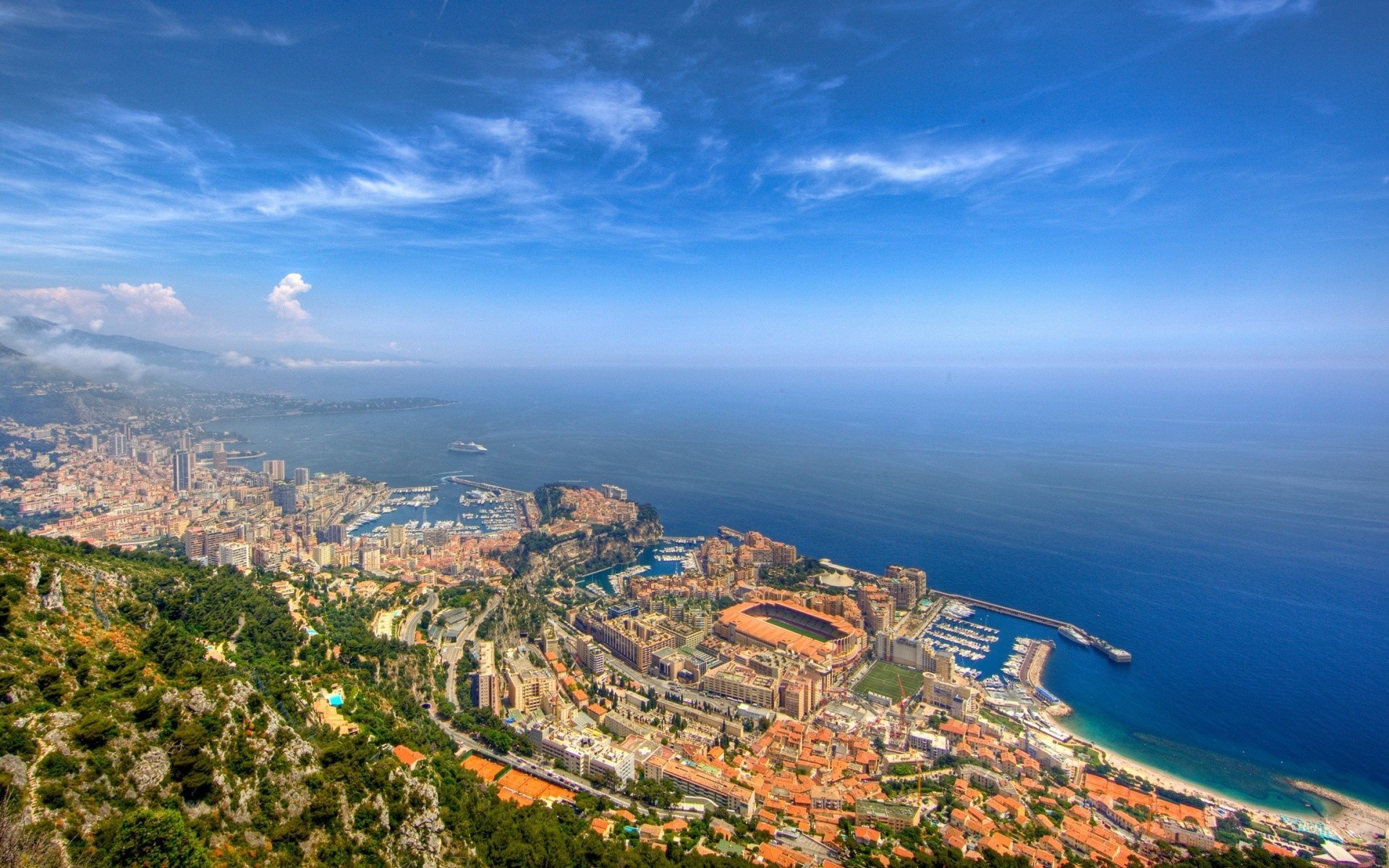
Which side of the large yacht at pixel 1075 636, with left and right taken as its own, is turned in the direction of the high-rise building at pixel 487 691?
right

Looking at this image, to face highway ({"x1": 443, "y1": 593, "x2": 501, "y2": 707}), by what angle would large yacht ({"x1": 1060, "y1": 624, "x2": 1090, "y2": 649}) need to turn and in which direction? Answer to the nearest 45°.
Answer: approximately 90° to its right

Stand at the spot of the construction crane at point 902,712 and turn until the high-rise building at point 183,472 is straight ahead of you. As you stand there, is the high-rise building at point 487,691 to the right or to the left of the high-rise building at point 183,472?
left

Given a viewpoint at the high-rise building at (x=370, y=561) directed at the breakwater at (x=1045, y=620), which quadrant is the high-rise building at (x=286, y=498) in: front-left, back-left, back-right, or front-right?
back-left

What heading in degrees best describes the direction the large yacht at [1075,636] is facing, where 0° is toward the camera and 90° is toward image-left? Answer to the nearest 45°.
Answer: approximately 315°

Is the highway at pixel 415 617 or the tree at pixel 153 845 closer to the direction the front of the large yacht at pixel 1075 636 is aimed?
the tree

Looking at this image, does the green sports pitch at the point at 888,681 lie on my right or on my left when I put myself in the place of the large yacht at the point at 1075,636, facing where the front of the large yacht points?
on my right

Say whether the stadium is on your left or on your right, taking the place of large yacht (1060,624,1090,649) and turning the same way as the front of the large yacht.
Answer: on your right
